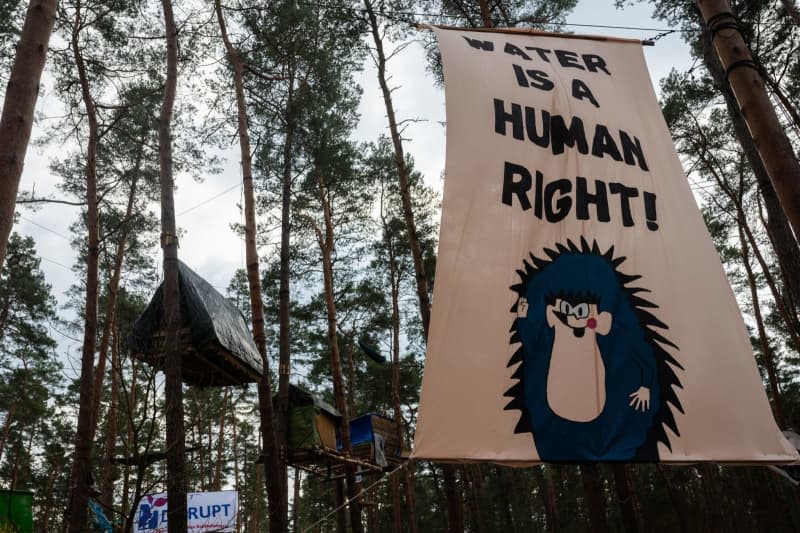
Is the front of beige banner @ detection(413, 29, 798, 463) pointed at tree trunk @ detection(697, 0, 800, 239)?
no

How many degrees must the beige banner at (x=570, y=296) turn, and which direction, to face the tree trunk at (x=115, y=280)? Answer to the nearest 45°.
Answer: approximately 135° to its right

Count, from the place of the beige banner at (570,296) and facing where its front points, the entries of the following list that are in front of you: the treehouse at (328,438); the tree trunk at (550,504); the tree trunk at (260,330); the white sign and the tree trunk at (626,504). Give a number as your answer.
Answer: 0

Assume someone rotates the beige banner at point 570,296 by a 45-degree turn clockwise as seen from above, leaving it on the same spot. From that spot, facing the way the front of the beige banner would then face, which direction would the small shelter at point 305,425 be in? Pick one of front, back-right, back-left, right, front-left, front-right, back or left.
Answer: right

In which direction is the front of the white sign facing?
toward the camera

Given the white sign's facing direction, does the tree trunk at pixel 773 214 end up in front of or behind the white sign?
in front

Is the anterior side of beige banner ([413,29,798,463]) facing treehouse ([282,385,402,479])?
no

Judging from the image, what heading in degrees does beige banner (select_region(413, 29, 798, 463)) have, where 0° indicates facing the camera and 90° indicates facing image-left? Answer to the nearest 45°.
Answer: approximately 0°

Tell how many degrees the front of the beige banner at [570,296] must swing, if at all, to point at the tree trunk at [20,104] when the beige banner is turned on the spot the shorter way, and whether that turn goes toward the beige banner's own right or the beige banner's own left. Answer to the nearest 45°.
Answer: approximately 45° to the beige banner's own right

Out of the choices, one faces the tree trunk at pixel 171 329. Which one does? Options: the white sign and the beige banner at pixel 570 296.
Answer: the white sign

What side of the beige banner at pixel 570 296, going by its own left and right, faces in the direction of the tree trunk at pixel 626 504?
back
